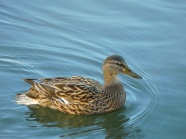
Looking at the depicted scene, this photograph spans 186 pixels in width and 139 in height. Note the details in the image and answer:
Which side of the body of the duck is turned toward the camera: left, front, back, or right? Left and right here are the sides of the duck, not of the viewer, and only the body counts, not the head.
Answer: right
